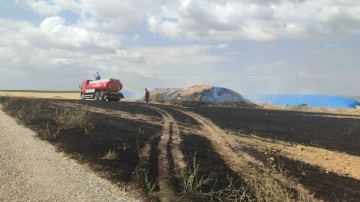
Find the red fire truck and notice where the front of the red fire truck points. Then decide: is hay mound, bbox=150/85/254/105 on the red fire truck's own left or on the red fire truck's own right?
on the red fire truck's own right

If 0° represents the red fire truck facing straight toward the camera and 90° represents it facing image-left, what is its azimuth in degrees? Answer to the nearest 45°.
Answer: approximately 135°
